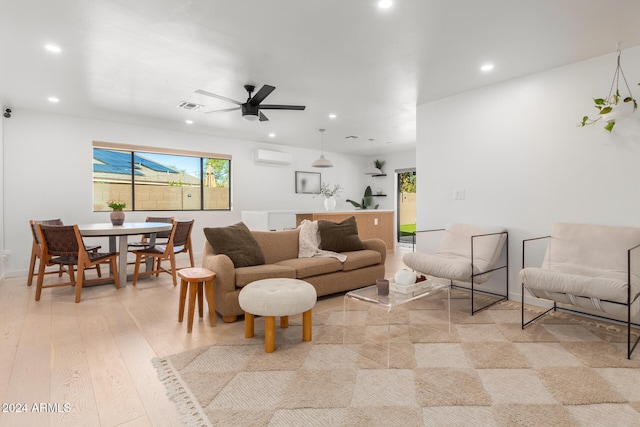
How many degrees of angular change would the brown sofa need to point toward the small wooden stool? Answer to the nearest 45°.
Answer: approximately 90° to its right

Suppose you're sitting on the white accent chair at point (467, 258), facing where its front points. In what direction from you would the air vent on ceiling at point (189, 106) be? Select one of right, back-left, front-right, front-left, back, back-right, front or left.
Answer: front-right

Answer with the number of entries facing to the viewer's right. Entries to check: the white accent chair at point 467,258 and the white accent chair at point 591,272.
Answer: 0

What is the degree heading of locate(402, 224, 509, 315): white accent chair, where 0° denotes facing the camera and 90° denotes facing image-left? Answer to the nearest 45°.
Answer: approximately 45°

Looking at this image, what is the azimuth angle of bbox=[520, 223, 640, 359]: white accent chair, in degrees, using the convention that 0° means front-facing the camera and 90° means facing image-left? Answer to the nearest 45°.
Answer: approximately 45°

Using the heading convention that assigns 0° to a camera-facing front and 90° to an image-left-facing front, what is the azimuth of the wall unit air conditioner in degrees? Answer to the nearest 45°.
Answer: approximately 315°

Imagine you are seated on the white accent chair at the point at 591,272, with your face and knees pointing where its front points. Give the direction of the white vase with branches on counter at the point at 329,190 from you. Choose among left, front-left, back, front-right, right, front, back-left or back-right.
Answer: right

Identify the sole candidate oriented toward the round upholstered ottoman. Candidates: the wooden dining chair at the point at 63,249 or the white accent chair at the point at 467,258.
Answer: the white accent chair

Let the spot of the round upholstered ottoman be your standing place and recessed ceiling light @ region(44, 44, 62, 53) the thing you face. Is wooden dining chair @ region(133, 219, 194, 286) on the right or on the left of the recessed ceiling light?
right

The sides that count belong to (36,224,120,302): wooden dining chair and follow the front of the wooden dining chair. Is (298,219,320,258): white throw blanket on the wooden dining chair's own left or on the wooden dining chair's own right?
on the wooden dining chair's own right

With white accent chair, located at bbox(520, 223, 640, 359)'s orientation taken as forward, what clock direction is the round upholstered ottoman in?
The round upholstered ottoman is roughly at 12 o'clock from the white accent chair.

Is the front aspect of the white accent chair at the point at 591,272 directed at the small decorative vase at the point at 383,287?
yes

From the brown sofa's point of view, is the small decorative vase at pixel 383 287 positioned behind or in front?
in front

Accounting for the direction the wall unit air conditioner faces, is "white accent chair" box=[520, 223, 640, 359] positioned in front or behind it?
in front

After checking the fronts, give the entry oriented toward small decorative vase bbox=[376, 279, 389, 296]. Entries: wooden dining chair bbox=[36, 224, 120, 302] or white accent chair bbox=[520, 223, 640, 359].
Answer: the white accent chair

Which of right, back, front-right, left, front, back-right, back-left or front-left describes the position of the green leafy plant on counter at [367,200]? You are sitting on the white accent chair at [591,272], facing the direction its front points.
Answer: right

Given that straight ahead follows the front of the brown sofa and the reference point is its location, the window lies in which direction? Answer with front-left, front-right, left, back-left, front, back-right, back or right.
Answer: back

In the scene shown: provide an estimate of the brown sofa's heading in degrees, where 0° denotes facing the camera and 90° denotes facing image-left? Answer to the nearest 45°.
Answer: approximately 315°
